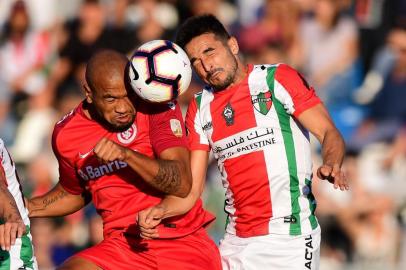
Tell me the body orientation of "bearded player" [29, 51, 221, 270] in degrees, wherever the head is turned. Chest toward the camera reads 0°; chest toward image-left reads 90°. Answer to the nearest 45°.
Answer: approximately 0°

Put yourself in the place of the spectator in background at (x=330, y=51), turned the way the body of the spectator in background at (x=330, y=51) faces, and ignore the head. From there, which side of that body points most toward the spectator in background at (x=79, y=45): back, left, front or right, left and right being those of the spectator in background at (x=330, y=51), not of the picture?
right

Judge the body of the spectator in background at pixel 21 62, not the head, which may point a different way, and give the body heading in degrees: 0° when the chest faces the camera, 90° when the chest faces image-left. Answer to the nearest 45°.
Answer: approximately 0°

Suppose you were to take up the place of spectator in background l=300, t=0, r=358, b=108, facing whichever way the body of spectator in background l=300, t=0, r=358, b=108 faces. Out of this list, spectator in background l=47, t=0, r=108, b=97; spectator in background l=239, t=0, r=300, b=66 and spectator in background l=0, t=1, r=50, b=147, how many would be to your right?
3

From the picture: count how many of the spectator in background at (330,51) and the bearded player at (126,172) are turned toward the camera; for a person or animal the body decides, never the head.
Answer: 2

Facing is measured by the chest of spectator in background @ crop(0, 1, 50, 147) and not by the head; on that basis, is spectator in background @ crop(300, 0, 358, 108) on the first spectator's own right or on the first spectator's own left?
on the first spectator's own left

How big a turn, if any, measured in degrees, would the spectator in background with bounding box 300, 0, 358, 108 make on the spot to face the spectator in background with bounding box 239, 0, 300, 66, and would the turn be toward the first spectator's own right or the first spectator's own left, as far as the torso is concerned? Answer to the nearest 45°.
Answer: approximately 90° to the first spectator's own right

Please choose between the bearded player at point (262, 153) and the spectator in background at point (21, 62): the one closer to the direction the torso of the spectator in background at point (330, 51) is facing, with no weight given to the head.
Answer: the bearded player
